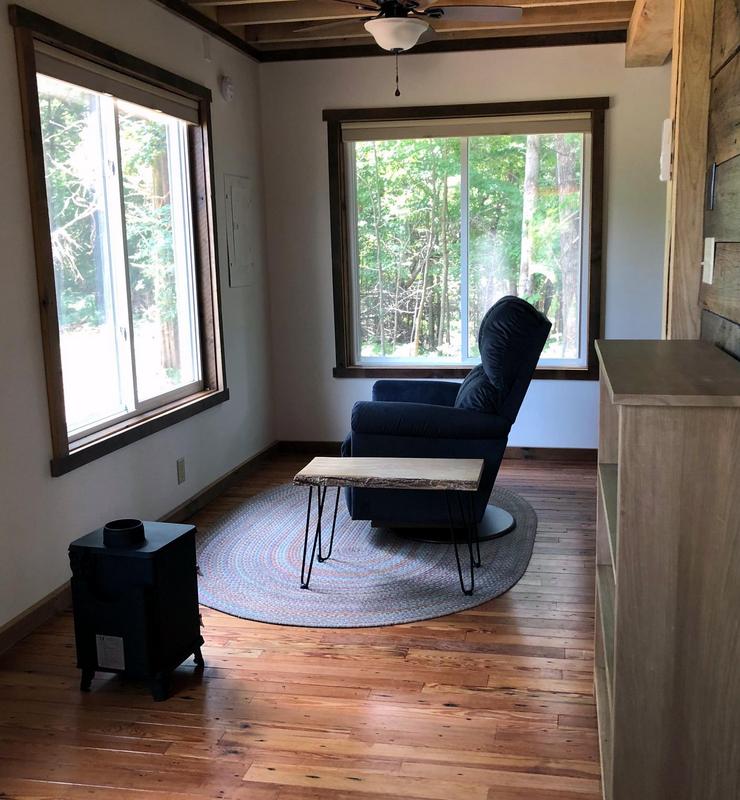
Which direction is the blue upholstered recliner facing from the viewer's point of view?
to the viewer's left

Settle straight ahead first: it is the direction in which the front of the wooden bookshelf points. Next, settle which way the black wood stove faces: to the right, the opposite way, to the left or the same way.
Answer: to the right

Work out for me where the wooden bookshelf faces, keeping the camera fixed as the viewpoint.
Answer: facing to the left of the viewer

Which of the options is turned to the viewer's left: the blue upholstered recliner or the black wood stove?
the blue upholstered recliner

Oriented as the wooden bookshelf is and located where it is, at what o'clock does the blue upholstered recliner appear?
The blue upholstered recliner is roughly at 2 o'clock from the wooden bookshelf.

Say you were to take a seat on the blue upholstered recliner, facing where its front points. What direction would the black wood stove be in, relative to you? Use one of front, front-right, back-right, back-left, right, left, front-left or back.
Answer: front-left

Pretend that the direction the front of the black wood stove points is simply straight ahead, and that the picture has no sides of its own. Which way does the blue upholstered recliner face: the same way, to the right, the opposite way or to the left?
to the left

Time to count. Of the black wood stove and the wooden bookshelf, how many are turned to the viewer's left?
1

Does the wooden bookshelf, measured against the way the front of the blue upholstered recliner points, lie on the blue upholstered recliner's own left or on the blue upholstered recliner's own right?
on the blue upholstered recliner's own left
